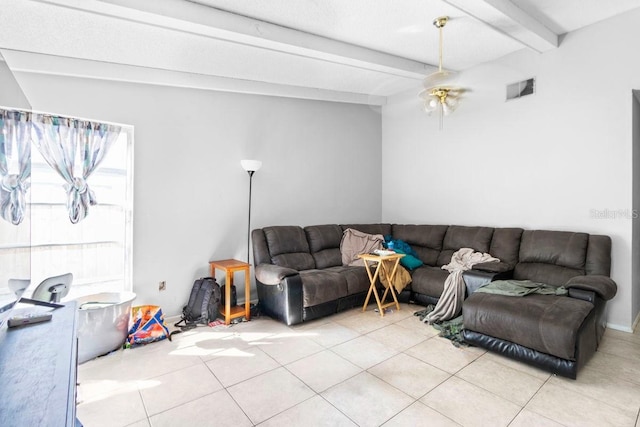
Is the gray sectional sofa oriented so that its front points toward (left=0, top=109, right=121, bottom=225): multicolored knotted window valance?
no

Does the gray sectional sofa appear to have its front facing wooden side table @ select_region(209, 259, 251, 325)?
no

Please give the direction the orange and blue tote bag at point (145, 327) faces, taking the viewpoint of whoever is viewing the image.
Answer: facing the viewer

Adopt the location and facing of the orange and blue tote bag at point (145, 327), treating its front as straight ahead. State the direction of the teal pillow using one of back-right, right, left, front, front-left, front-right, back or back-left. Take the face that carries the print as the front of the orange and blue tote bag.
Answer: left

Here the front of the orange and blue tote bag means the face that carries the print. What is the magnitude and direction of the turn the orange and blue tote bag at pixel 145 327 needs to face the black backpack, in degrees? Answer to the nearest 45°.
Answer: approximately 135° to its left

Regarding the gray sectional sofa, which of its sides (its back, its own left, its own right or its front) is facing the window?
right

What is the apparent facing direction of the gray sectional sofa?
toward the camera

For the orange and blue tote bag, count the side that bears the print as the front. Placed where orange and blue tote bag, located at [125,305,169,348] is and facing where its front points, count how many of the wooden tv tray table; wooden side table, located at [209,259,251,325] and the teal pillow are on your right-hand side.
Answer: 0

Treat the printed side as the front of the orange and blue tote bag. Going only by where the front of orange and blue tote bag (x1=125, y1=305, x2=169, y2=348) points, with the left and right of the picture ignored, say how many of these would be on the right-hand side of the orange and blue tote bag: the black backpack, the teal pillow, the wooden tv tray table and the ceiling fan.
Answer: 0

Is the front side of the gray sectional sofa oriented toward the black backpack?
no

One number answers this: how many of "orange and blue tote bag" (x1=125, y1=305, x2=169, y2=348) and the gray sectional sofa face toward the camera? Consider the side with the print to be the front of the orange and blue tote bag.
2

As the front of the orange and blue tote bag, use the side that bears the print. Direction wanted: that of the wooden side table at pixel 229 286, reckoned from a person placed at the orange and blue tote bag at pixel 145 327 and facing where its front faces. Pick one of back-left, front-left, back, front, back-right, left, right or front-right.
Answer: left

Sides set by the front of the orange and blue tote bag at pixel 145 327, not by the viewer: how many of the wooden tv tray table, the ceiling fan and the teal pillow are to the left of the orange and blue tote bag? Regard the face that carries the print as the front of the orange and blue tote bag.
3
